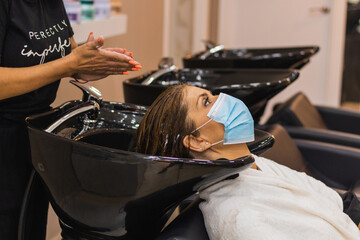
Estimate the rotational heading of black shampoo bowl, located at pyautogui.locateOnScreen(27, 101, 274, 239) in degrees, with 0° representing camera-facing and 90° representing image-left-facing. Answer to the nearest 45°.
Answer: approximately 270°

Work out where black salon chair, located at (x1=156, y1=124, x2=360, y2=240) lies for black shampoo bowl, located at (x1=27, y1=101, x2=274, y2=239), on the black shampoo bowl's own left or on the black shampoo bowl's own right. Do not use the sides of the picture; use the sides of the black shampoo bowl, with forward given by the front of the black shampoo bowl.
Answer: on the black shampoo bowl's own left

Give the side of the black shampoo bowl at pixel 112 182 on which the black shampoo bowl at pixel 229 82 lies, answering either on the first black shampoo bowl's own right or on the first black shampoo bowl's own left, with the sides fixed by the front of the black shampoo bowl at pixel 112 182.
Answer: on the first black shampoo bowl's own left

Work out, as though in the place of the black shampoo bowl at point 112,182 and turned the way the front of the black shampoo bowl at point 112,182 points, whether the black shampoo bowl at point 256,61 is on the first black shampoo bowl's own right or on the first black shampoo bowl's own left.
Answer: on the first black shampoo bowl's own left
